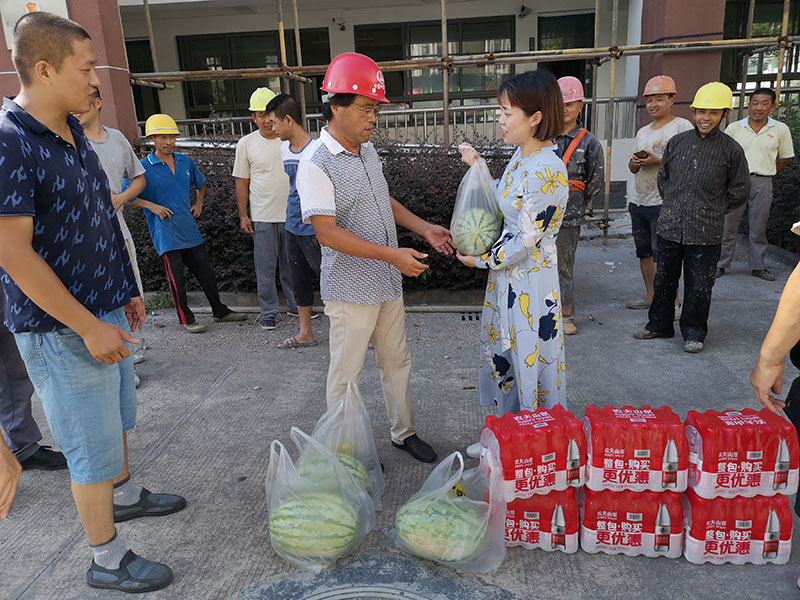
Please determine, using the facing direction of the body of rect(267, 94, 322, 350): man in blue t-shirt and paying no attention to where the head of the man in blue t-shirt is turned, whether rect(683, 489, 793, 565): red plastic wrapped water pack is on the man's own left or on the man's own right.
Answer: on the man's own left

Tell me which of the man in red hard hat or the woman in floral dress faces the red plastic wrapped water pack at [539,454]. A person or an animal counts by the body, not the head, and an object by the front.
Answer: the man in red hard hat

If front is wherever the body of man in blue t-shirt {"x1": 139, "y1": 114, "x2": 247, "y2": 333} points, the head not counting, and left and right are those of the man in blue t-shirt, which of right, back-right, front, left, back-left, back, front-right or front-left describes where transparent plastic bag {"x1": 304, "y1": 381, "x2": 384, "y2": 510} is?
front-right

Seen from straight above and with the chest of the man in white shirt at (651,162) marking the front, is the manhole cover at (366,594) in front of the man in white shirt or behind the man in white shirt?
in front

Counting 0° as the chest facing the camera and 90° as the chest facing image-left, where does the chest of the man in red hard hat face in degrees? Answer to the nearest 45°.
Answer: approximately 315°

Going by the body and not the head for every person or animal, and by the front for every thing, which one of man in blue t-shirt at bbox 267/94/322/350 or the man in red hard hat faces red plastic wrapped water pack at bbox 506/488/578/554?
the man in red hard hat

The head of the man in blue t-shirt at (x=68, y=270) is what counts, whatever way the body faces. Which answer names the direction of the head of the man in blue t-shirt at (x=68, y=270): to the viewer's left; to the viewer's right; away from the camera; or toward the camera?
to the viewer's right

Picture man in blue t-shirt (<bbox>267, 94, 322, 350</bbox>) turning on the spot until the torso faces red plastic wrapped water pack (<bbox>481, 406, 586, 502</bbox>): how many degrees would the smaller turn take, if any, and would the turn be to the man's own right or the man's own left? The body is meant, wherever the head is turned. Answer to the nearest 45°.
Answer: approximately 90° to the man's own left

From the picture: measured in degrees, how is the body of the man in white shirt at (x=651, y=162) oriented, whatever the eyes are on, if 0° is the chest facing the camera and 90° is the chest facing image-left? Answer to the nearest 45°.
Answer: approximately 45°

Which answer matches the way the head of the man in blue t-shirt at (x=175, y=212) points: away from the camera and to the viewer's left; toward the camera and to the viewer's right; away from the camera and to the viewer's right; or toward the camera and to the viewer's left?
toward the camera and to the viewer's right

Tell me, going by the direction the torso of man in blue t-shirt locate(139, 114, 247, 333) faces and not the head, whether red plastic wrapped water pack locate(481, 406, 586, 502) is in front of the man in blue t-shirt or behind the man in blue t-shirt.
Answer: in front

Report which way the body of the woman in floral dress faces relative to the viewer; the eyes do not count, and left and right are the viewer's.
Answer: facing to the left of the viewer
